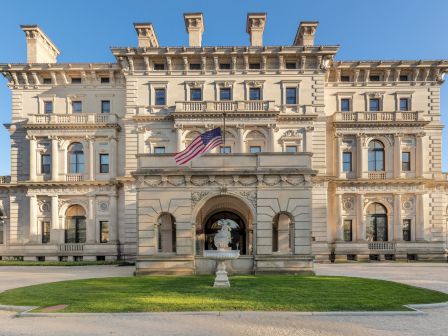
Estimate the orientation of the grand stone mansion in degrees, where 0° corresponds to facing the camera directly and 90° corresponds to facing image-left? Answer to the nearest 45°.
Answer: approximately 0°

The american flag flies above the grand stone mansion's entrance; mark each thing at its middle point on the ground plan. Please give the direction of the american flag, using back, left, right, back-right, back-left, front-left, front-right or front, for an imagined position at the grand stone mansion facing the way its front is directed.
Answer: front
